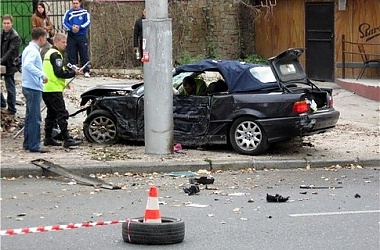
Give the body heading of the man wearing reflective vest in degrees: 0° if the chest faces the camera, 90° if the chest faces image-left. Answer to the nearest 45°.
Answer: approximately 270°

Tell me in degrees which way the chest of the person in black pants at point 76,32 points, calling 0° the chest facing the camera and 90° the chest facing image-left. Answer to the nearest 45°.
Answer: approximately 0°

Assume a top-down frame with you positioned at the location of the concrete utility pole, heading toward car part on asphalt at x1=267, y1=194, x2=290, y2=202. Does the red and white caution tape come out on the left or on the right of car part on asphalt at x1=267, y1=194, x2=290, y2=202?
right

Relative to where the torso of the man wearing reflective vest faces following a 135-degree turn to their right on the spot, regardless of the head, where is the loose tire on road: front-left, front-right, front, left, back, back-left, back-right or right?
front-left

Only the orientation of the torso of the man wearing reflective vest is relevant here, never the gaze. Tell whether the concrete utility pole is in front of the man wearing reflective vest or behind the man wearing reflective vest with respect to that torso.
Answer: in front

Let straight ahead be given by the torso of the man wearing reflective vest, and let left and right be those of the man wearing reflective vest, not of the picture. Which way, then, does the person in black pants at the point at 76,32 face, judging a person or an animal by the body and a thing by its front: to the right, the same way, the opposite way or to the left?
to the right

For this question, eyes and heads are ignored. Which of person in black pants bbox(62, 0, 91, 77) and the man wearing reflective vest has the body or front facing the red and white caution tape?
the person in black pants

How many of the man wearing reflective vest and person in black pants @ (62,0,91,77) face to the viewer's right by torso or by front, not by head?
1

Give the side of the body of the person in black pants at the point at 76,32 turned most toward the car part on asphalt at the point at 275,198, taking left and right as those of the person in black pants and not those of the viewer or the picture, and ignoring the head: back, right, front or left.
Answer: front

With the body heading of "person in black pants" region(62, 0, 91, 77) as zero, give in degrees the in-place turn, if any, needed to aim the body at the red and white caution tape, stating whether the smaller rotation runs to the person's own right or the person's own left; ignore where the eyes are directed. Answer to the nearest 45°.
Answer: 0° — they already face it

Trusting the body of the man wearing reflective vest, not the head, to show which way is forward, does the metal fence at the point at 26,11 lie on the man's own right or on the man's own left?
on the man's own left

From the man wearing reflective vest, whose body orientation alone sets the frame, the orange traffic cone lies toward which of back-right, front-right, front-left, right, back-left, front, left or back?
right

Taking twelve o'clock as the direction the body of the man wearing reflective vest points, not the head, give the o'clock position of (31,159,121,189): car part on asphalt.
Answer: The car part on asphalt is roughly at 3 o'clock from the man wearing reflective vest.
